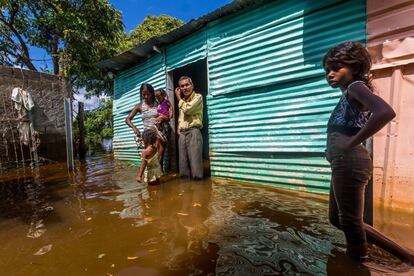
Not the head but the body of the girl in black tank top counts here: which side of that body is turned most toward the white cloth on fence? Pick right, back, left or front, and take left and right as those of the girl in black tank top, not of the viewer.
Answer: front

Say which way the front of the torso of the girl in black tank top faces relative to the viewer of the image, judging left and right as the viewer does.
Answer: facing to the left of the viewer

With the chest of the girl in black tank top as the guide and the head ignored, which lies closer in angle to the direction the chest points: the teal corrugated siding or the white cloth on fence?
the white cloth on fence

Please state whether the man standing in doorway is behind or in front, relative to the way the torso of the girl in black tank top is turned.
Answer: in front

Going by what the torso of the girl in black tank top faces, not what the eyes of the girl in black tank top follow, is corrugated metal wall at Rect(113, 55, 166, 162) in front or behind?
in front
